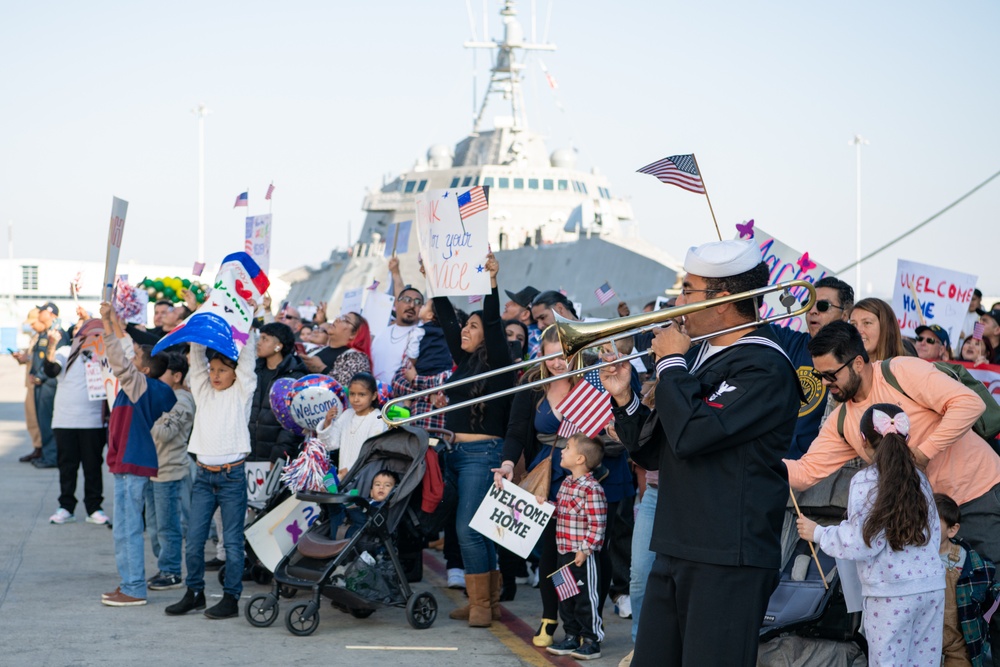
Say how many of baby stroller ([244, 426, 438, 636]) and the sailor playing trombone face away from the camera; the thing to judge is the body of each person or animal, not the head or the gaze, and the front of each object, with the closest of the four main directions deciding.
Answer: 0

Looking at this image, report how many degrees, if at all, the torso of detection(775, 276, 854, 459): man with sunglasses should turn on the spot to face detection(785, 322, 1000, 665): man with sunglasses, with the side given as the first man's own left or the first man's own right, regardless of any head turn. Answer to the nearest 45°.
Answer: approximately 90° to the first man's own left

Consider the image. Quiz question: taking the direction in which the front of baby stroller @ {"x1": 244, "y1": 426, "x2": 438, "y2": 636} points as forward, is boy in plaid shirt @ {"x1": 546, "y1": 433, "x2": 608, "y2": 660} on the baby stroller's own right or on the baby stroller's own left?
on the baby stroller's own left

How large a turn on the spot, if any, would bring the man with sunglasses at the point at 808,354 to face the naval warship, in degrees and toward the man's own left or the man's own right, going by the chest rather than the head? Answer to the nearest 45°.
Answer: approximately 135° to the man's own right

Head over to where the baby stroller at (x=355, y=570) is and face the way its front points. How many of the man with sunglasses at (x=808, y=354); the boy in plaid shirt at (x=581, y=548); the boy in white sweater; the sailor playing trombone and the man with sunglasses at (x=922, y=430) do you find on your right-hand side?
1

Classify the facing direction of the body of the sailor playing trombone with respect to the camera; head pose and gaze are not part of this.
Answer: to the viewer's left

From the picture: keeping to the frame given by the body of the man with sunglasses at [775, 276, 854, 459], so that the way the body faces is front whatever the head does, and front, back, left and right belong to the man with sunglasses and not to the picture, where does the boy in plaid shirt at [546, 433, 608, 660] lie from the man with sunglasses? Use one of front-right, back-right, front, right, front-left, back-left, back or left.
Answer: front-right

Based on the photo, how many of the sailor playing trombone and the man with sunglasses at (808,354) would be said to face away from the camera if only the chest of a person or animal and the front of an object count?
0

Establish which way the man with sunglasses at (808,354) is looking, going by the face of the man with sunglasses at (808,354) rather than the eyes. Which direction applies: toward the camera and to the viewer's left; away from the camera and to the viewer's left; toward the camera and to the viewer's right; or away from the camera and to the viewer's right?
toward the camera and to the viewer's left

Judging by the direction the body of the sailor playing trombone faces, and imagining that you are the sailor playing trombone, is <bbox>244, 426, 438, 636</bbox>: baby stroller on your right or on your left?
on your right

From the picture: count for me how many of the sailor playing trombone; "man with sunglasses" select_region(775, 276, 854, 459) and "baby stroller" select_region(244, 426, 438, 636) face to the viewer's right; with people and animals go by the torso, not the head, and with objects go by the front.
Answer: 0

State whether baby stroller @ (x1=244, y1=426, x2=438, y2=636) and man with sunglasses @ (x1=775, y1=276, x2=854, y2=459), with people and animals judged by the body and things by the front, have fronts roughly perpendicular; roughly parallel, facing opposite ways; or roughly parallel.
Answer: roughly parallel

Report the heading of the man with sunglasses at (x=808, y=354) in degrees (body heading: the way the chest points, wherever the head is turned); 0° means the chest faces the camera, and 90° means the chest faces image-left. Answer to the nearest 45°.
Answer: approximately 45°

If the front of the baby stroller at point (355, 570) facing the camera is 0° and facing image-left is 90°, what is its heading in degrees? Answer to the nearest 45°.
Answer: approximately 45°

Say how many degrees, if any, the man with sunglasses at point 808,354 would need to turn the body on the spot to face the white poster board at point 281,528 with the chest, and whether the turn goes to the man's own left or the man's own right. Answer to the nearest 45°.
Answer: approximately 45° to the man's own right
